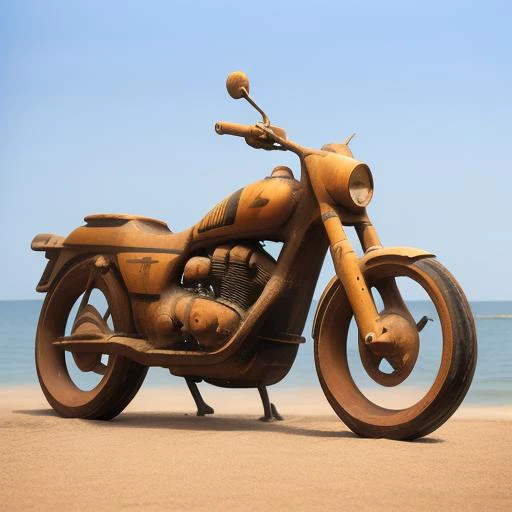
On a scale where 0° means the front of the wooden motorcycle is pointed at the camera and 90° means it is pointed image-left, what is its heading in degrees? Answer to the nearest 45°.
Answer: approximately 315°
